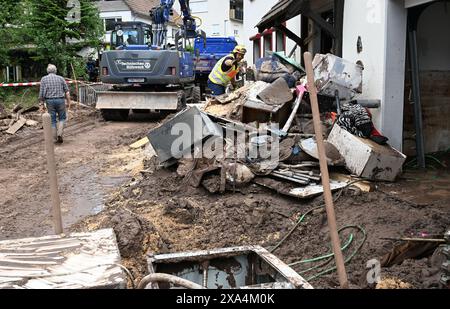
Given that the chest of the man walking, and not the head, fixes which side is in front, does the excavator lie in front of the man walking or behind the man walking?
in front

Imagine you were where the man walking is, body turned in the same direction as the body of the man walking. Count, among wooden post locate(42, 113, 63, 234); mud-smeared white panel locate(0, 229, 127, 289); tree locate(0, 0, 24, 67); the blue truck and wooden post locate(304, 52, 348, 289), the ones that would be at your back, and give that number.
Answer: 3

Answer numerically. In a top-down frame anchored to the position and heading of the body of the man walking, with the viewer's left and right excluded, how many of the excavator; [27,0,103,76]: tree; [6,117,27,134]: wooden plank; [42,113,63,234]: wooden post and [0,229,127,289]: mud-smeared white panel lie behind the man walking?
2

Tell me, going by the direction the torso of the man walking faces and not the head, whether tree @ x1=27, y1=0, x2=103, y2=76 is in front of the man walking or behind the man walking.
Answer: in front

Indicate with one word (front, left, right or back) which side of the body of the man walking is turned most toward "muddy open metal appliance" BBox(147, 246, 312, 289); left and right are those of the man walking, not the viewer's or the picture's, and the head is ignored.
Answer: back

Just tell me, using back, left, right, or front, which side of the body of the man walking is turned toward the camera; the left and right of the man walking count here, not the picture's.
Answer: back

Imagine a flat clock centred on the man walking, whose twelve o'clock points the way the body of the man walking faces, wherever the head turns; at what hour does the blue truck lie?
The blue truck is roughly at 1 o'clock from the man walking.

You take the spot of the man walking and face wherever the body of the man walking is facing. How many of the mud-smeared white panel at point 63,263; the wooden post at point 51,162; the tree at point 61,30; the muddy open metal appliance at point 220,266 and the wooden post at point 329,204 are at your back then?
4

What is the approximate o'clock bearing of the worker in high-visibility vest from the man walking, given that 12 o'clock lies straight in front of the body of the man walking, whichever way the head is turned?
The worker in high-visibility vest is roughly at 3 o'clock from the man walking.

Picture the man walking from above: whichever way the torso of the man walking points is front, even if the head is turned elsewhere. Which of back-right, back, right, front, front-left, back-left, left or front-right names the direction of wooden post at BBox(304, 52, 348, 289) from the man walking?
back

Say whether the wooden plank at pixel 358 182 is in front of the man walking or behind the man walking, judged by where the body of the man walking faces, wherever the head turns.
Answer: behind

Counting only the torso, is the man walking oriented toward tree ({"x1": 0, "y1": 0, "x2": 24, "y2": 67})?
yes

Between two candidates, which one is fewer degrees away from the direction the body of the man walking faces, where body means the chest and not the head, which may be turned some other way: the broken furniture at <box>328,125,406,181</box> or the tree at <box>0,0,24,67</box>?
the tree

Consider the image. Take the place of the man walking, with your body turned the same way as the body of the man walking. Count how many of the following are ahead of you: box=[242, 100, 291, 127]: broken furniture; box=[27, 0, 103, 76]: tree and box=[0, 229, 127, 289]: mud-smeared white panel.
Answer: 1

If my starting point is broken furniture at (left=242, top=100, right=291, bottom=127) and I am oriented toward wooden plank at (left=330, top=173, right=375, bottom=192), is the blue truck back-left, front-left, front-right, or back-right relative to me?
back-left

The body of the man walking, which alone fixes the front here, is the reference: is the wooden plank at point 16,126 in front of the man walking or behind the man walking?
in front

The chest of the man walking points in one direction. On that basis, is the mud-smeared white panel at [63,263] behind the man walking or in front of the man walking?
behind

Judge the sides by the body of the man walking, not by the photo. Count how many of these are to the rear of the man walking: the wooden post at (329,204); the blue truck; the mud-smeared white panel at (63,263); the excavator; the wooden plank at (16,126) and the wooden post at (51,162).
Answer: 3
